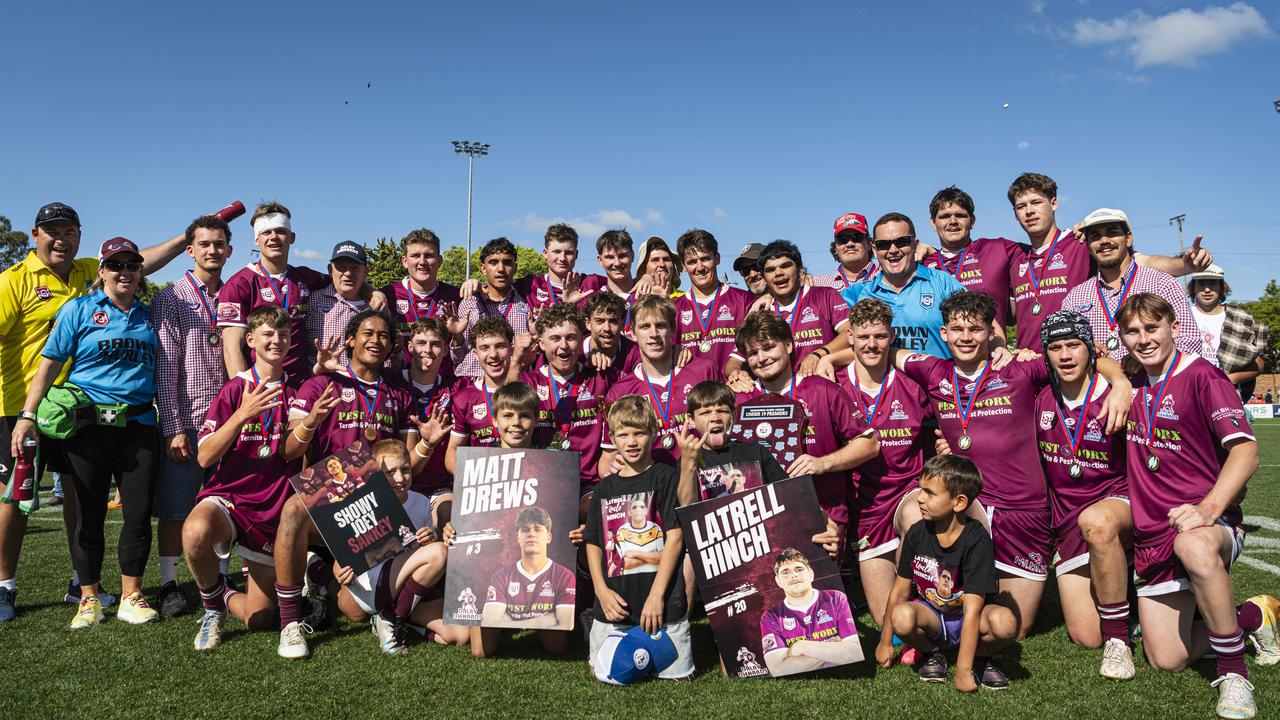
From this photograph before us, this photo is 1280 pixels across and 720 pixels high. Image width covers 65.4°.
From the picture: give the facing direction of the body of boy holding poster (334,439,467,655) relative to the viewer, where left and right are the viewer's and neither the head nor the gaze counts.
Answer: facing the viewer

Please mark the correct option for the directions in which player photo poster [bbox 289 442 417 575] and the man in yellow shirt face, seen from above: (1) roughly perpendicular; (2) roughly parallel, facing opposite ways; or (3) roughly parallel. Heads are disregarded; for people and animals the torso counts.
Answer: roughly parallel

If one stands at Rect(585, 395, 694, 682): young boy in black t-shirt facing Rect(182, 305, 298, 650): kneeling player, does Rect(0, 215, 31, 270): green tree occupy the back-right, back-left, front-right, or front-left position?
front-right

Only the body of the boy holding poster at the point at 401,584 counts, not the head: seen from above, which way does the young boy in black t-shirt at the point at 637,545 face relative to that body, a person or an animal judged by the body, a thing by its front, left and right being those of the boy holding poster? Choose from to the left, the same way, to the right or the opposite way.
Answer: the same way

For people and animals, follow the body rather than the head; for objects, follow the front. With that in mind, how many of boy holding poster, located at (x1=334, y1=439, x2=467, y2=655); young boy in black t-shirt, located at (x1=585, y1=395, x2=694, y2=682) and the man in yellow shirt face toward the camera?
3

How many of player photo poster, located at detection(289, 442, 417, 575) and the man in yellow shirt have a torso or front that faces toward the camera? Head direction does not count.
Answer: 2

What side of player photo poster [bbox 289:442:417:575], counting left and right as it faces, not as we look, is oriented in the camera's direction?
front

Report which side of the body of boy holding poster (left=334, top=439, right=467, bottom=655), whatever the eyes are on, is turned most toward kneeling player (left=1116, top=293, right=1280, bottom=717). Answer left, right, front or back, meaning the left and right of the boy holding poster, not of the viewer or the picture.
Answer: left

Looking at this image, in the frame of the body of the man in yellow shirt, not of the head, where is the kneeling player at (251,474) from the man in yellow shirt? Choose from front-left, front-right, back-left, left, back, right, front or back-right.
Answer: front-left

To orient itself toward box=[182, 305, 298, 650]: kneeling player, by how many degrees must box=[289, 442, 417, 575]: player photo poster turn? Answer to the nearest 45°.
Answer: approximately 135° to its right

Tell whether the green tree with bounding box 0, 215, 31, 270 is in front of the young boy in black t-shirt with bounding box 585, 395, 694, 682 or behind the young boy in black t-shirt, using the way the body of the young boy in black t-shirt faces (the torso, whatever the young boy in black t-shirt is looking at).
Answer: behind

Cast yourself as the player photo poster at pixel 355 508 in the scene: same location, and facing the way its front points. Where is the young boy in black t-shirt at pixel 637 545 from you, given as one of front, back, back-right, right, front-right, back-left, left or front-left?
front-left

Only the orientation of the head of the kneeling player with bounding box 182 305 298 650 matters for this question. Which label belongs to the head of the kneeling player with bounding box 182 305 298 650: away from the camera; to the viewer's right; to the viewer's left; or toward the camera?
toward the camera

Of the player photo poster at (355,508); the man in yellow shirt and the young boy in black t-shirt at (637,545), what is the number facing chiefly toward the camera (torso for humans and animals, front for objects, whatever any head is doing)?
3

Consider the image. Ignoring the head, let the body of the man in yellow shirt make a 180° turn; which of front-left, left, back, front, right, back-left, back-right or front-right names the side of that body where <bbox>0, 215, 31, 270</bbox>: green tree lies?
front

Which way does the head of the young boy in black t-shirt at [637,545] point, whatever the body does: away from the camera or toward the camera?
toward the camera

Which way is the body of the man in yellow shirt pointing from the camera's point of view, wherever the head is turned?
toward the camera

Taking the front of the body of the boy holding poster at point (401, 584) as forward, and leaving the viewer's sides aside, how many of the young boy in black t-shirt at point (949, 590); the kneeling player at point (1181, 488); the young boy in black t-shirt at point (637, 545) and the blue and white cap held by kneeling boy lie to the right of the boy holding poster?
0

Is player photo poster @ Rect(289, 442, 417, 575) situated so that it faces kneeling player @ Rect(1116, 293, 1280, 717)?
no

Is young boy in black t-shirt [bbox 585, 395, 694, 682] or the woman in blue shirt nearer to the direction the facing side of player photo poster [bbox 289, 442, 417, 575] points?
the young boy in black t-shirt
